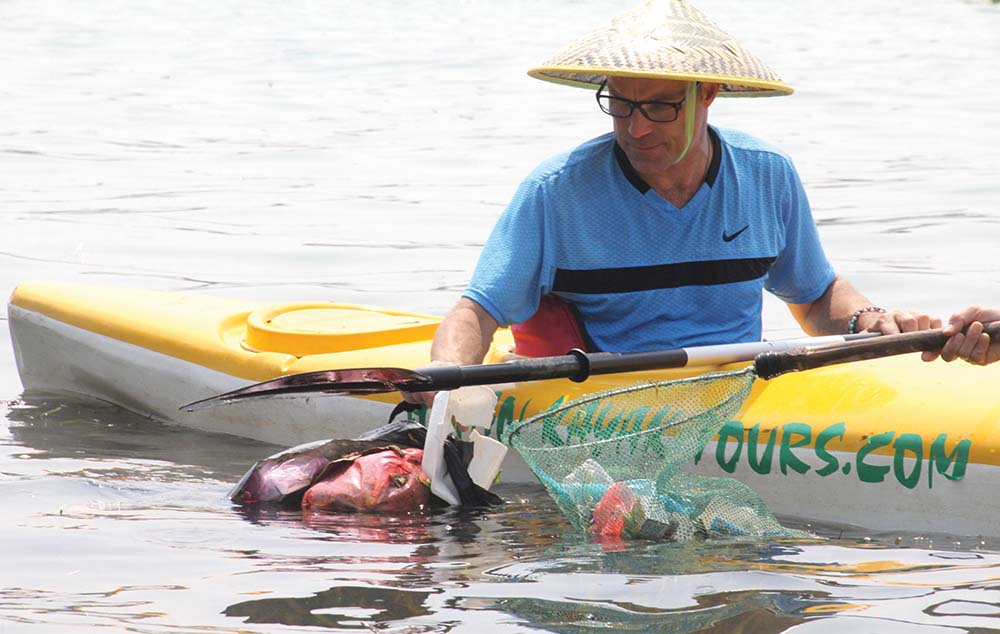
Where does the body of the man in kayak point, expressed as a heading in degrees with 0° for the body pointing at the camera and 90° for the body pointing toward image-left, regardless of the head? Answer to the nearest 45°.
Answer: approximately 315°

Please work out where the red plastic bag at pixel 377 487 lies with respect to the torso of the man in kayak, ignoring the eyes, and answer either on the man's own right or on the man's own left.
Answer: on the man's own right
